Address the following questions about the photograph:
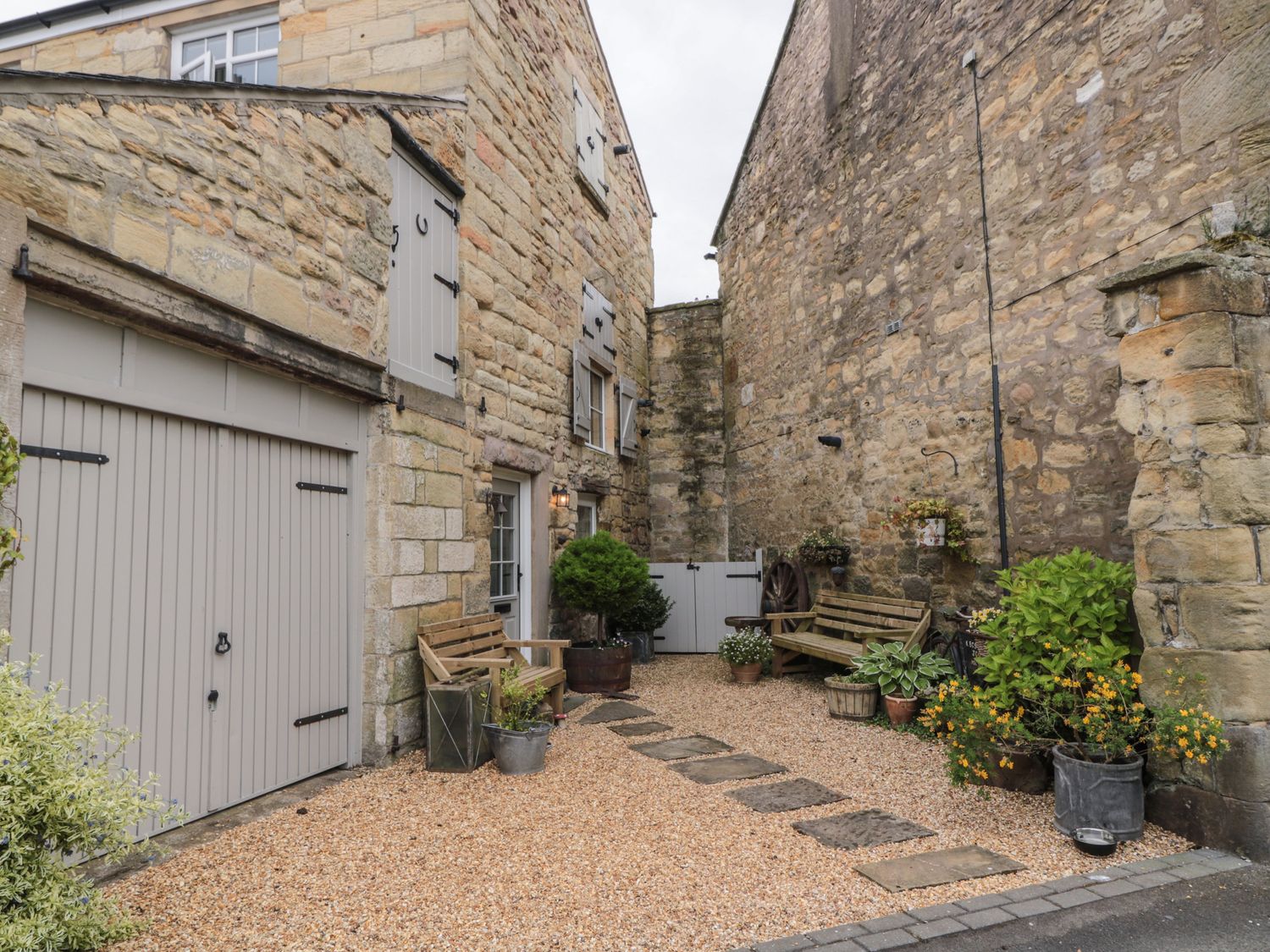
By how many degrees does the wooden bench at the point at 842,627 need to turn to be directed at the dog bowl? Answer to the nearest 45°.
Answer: approximately 45° to its left

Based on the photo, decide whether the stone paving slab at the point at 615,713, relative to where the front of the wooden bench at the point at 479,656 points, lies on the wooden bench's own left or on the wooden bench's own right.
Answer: on the wooden bench's own left

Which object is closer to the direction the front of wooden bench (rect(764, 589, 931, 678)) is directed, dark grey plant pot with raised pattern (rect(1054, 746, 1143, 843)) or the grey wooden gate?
the dark grey plant pot with raised pattern

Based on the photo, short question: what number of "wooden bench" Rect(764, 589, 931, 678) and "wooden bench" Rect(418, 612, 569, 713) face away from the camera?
0

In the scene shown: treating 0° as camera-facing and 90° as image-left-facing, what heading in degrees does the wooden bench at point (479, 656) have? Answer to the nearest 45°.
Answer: approximately 315°

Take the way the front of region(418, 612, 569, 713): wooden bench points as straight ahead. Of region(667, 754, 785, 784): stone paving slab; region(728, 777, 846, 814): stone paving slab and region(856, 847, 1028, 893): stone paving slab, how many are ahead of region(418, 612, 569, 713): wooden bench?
3

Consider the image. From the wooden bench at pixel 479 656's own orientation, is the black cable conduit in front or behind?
in front

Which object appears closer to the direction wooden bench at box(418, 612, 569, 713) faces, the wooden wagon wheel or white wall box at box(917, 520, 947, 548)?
the white wall box

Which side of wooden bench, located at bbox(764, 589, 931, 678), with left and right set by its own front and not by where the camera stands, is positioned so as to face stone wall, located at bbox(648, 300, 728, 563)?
right
